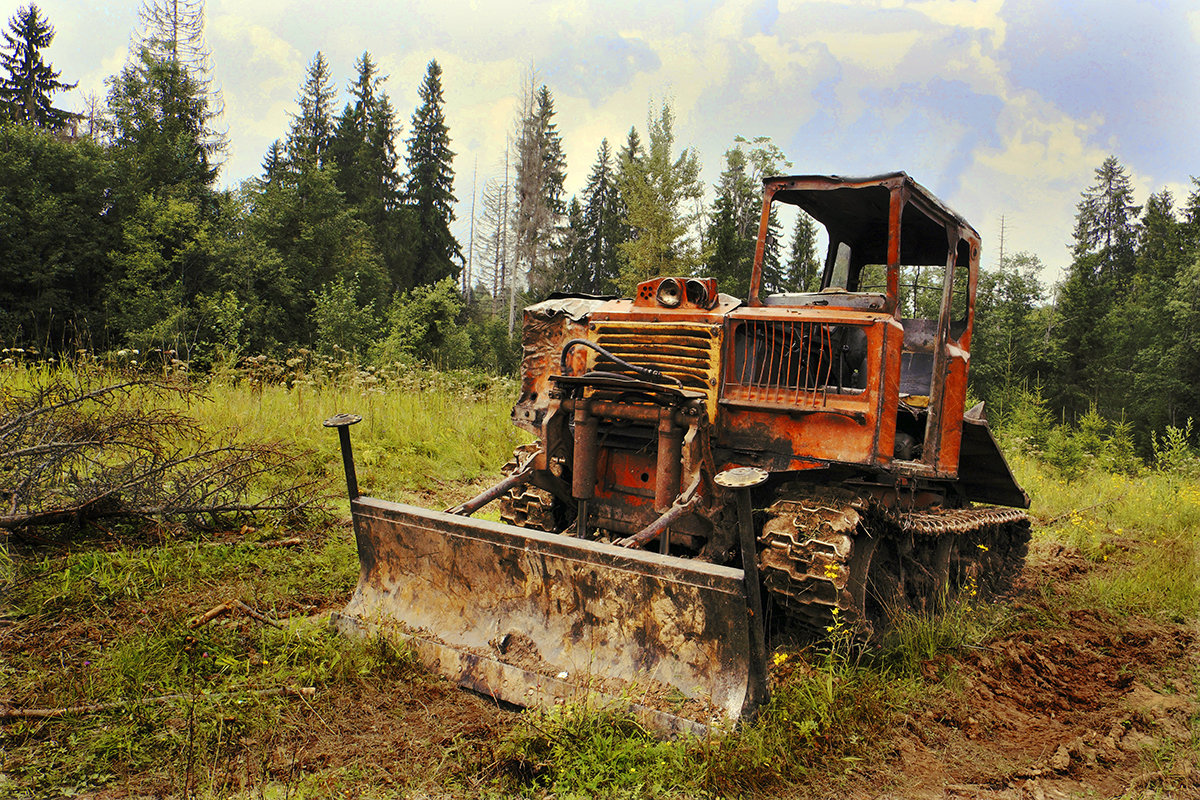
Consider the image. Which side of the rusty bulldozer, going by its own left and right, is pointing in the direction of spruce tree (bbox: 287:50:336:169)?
right

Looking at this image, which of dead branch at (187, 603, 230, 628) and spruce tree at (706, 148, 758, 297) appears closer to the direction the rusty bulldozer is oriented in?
the dead branch

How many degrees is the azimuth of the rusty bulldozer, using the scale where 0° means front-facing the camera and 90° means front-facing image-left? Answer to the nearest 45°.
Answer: approximately 45°

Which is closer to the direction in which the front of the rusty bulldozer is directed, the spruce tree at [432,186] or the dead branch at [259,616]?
the dead branch

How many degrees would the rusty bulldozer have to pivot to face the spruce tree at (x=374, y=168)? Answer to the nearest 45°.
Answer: approximately 90° to its right

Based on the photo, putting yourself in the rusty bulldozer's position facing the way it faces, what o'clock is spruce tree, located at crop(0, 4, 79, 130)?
The spruce tree is roughly at 3 o'clock from the rusty bulldozer.

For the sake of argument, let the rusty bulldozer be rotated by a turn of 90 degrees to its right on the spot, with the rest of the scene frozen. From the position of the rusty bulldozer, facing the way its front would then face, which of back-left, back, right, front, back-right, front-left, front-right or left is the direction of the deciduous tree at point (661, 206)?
front-right

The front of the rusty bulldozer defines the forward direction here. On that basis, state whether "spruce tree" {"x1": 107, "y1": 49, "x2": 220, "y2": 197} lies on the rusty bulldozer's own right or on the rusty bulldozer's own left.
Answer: on the rusty bulldozer's own right

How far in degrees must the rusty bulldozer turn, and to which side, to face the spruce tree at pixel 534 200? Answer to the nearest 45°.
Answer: approximately 135° to its right

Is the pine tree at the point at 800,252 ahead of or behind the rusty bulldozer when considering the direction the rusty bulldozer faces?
behind

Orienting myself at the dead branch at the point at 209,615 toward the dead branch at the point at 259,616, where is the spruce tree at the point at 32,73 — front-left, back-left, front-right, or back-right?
back-left

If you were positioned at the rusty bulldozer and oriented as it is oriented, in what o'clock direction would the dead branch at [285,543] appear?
The dead branch is roughly at 2 o'clock from the rusty bulldozer.
